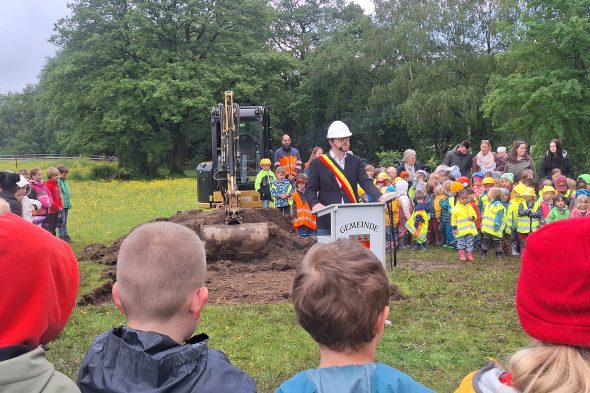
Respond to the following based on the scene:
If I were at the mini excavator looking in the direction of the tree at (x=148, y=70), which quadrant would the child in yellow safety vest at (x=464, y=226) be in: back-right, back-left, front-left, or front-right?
back-right

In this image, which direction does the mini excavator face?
toward the camera

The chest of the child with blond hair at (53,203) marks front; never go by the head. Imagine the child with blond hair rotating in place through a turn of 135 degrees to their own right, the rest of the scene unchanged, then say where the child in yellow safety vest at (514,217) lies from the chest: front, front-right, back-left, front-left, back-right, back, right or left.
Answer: left

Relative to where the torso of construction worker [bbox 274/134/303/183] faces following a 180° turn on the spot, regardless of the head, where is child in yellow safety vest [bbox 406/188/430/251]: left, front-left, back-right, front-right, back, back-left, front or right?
back-right

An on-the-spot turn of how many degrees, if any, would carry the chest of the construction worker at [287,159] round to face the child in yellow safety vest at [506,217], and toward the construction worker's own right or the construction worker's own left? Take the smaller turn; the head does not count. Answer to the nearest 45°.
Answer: approximately 45° to the construction worker's own left

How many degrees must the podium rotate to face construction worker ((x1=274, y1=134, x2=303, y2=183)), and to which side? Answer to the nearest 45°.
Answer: approximately 180°

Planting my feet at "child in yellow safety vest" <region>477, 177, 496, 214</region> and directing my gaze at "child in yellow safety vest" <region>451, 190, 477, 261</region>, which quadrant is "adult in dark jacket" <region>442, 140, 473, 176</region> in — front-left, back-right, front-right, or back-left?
back-right

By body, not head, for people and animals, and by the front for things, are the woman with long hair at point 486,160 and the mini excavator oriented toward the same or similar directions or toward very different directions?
same or similar directions

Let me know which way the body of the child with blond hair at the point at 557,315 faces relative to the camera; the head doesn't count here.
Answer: away from the camera

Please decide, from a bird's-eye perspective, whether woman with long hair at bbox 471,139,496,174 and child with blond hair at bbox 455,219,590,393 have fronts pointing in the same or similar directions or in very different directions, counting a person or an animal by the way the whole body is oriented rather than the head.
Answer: very different directions

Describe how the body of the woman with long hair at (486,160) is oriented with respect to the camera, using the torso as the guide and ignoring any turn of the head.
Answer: toward the camera

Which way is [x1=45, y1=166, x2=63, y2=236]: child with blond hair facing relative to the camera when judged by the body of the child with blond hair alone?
to the viewer's right

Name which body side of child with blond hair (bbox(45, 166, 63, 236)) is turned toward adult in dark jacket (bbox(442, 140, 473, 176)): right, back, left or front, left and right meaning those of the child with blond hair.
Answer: front

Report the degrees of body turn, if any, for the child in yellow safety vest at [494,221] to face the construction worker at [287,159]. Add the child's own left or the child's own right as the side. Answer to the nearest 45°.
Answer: approximately 90° to the child's own right

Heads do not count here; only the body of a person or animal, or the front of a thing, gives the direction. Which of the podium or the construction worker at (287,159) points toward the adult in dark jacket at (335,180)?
the construction worker

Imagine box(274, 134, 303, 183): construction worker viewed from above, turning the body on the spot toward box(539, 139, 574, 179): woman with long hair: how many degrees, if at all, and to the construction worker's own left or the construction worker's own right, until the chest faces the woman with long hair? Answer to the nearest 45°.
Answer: approximately 45° to the construction worker's own left

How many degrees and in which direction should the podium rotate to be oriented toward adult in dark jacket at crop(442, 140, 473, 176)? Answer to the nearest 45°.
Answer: approximately 180°

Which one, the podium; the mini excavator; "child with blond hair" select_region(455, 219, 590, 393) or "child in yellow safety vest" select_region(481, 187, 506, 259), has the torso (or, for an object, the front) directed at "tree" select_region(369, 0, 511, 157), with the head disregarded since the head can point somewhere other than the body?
the child with blond hair

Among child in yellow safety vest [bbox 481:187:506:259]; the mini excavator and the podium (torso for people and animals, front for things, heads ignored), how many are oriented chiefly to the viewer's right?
0

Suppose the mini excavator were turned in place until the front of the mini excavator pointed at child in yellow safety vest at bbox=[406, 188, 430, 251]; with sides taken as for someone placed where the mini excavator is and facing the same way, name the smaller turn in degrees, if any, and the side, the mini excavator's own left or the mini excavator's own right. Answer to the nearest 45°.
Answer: approximately 90° to the mini excavator's own left

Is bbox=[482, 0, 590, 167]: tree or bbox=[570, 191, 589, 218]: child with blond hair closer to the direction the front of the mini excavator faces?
the child with blond hair

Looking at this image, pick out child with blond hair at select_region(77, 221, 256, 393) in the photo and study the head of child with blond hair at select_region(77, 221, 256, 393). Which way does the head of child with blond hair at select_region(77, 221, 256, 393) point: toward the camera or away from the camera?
away from the camera

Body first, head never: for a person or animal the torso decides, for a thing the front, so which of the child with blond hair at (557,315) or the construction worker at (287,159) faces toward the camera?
the construction worker
